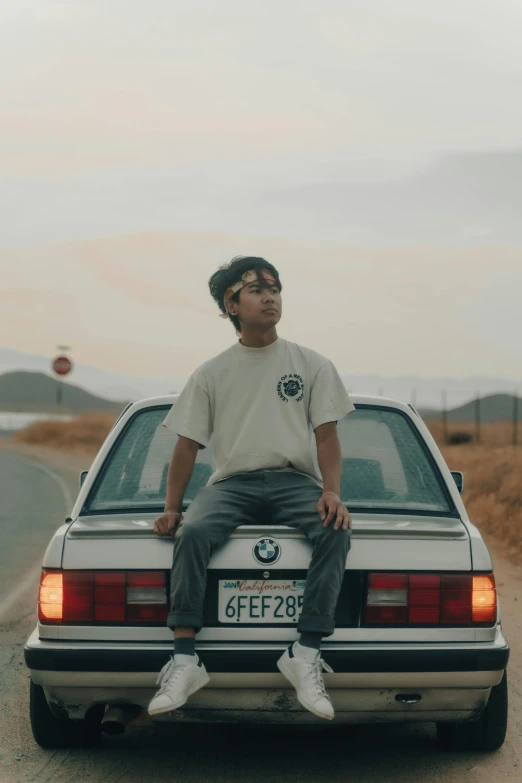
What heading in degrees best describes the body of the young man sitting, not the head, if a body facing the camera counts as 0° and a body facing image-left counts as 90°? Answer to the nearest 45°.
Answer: approximately 0°

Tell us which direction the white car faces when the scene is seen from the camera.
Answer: facing away from the viewer

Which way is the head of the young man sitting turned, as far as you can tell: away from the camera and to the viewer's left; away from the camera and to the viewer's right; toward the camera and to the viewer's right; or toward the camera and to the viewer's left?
toward the camera and to the viewer's right
